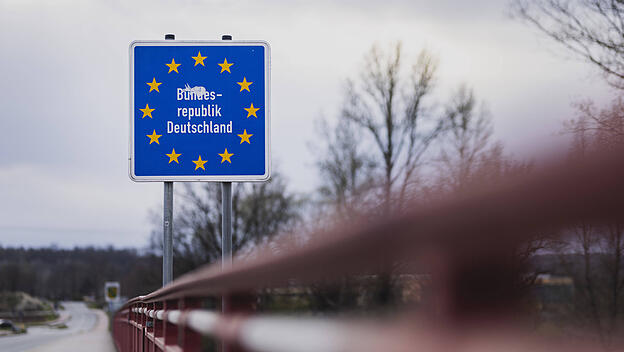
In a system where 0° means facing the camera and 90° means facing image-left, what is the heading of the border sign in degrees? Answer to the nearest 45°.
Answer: approximately 0°
